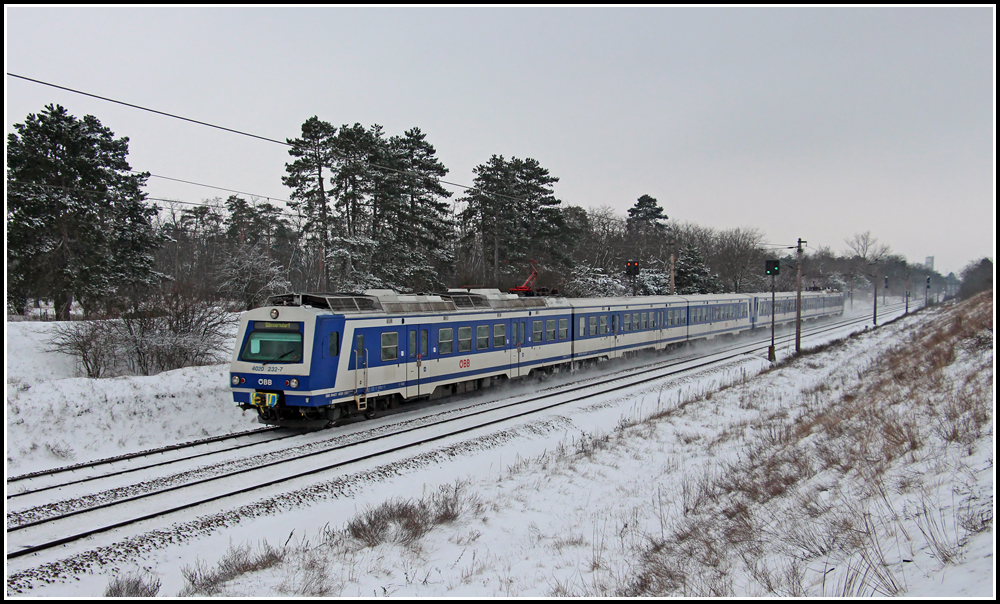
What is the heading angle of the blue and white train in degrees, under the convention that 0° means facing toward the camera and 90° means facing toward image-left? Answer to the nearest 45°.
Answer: approximately 45°

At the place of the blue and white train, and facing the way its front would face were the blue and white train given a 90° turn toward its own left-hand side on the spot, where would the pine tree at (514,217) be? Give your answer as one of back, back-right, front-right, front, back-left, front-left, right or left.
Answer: back-left

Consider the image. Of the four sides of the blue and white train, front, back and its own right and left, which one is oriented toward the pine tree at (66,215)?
right

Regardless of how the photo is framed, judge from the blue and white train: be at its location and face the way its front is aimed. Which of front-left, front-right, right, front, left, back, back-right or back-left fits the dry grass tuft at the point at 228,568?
front-left

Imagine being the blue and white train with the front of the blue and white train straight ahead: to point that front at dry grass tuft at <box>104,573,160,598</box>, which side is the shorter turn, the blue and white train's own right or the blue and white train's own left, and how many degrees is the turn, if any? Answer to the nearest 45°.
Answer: approximately 45° to the blue and white train's own left
